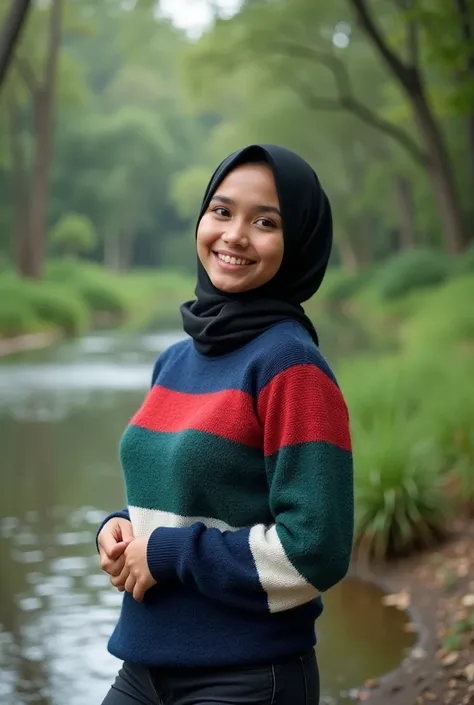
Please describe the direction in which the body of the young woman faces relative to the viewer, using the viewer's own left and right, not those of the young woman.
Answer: facing the viewer and to the left of the viewer

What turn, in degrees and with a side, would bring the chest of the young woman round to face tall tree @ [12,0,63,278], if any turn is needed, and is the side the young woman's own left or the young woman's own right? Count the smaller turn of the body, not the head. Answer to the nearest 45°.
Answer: approximately 135° to the young woman's own right

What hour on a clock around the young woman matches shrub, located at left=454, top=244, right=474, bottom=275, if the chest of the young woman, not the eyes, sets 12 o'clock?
The shrub is roughly at 5 o'clock from the young woman.

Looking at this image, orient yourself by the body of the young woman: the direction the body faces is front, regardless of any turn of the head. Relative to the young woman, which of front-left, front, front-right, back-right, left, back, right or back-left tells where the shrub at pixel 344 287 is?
back-right

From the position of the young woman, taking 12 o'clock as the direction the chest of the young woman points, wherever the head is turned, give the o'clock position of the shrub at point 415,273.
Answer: The shrub is roughly at 5 o'clock from the young woman.

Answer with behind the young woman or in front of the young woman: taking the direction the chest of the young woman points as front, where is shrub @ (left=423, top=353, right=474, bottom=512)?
behind

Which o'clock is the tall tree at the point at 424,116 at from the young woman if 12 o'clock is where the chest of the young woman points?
The tall tree is roughly at 5 o'clock from the young woman.
